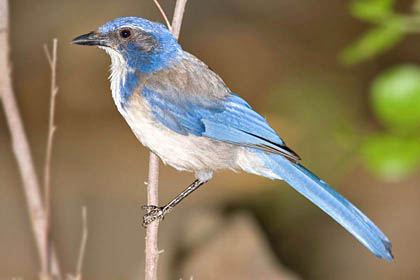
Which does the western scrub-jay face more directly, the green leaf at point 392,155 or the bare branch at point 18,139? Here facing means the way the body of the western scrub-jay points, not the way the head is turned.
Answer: the bare branch

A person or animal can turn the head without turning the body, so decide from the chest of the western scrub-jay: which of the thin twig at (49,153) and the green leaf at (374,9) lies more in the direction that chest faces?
the thin twig

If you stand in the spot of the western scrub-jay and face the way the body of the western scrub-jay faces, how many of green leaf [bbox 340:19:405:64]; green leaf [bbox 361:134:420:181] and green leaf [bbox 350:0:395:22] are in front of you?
0

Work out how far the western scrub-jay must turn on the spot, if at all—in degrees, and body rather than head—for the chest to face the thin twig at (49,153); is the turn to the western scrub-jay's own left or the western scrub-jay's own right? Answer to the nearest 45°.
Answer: approximately 45° to the western scrub-jay's own left

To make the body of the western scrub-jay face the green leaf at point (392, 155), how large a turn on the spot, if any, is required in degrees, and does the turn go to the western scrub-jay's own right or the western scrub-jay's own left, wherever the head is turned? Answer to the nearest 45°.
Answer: approximately 135° to the western scrub-jay's own right

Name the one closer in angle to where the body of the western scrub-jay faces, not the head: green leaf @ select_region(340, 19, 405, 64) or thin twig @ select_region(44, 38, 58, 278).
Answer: the thin twig

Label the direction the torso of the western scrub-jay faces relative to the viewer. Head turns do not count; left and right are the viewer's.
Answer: facing to the left of the viewer
